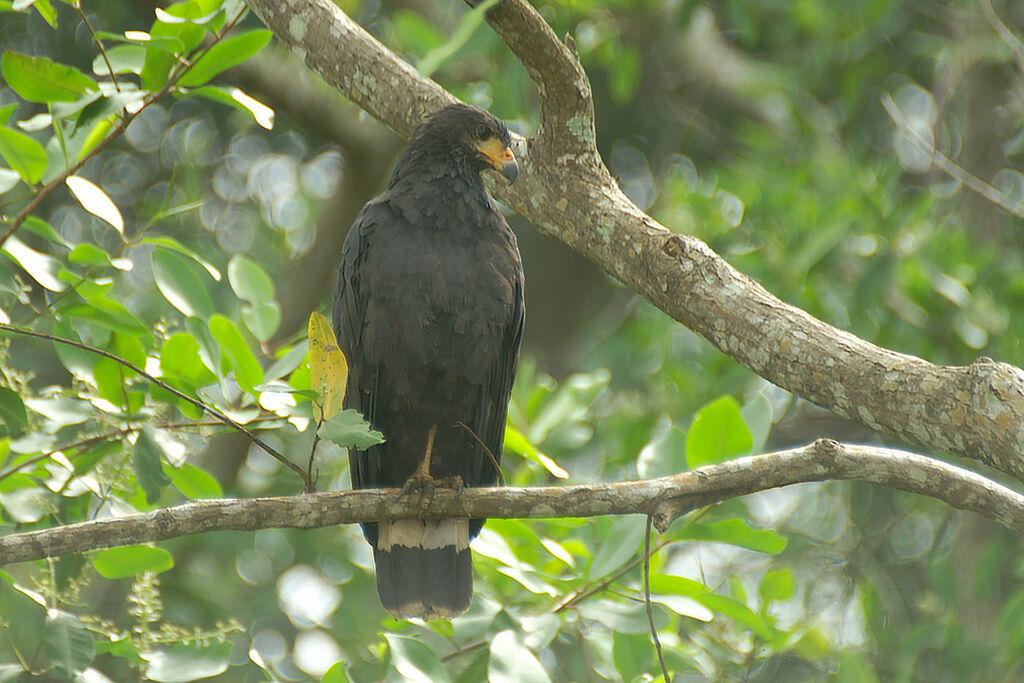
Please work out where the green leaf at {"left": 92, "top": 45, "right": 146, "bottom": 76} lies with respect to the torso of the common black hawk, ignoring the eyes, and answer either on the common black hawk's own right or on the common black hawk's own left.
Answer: on the common black hawk's own right

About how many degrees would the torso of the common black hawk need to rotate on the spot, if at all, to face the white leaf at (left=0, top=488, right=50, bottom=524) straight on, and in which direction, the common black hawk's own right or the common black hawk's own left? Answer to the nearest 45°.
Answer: approximately 45° to the common black hawk's own right

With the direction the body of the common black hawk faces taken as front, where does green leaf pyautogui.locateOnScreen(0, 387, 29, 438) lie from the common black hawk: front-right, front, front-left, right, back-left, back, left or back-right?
front-right

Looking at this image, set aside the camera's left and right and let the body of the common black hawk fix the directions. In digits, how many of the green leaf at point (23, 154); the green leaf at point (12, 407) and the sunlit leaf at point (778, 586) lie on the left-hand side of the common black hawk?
1
